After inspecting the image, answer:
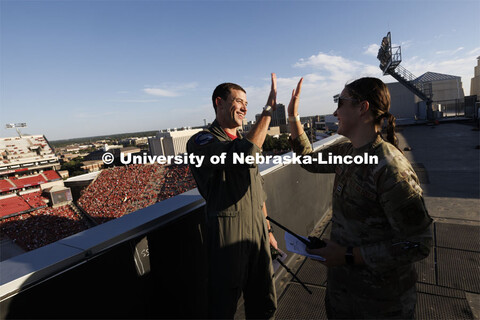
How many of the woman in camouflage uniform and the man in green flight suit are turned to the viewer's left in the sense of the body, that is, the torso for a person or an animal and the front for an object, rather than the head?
1

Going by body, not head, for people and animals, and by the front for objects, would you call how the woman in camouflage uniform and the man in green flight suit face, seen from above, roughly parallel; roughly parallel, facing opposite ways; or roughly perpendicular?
roughly parallel, facing opposite ways

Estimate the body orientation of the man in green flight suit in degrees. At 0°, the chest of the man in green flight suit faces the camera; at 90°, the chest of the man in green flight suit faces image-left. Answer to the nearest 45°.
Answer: approximately 315°

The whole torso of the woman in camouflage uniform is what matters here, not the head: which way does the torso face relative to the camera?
to the viewer's left

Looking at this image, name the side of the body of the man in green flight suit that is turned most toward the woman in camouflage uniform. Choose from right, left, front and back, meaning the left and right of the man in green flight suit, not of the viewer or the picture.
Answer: front

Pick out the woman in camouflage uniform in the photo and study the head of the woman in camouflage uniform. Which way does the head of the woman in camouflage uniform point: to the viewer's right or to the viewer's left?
to the viewer's left
